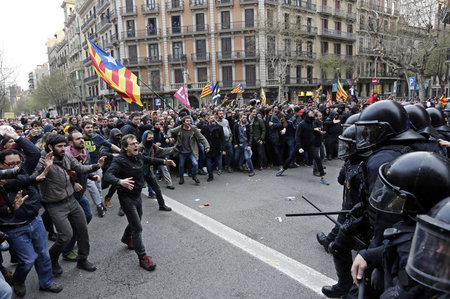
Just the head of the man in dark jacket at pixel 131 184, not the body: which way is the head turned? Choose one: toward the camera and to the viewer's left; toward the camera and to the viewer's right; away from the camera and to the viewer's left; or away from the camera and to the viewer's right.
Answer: toward the camera and to the viewer's right

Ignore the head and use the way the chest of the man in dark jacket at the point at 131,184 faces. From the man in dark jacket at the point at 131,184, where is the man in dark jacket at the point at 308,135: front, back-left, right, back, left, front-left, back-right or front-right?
left

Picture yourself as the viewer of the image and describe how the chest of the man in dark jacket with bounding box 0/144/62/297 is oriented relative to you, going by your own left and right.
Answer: facing the viewer and to the right of the viewer

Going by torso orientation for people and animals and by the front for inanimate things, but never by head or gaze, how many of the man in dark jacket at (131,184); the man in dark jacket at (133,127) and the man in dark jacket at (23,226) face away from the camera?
0

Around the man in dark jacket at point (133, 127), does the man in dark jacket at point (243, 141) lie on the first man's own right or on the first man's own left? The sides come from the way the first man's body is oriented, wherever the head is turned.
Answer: on the first man's own left

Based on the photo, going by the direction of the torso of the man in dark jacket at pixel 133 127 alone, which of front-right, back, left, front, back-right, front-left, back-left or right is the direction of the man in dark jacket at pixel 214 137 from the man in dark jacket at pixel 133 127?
front-left
